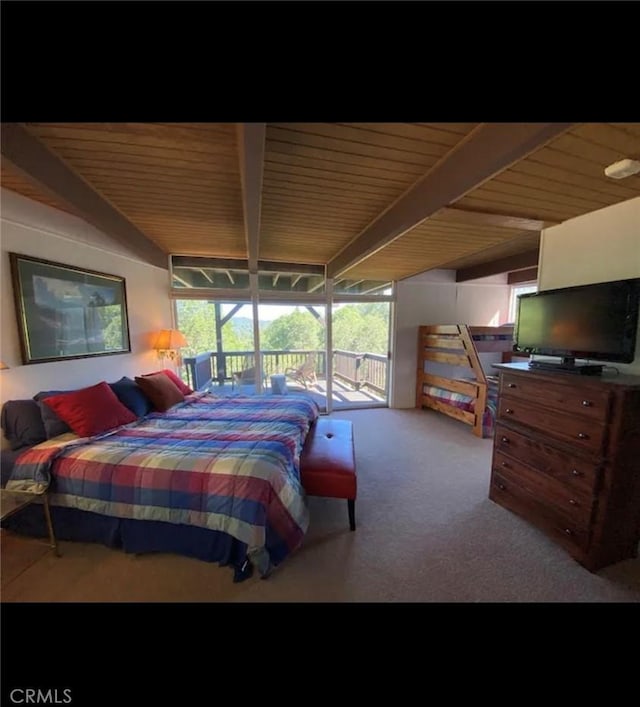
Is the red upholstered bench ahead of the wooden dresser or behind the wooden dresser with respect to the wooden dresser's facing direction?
ahead

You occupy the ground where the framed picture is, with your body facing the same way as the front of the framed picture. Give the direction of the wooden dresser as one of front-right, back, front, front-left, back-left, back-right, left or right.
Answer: front

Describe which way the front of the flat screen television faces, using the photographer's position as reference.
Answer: facing the viewer and to the left of the viewer

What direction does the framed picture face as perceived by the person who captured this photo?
facing the viewer and to the right of the viewer

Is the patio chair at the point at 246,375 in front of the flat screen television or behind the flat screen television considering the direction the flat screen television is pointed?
in front

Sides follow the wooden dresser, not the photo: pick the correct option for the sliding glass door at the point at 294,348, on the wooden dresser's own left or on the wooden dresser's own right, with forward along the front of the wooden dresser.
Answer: on the wooden dresser's own right

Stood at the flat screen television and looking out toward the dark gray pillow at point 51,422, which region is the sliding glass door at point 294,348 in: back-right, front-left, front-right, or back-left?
front-right

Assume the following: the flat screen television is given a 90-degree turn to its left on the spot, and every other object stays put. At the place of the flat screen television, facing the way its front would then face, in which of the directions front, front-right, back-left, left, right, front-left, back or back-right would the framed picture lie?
right

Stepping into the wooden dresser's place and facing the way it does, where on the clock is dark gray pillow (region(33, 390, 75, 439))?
The dark gray pillow is roughly at 12 o'clock from the wooden dresser.

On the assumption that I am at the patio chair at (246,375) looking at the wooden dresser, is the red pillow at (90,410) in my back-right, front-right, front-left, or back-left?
front-right

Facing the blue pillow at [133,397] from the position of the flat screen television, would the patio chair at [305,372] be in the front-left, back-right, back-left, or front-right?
front-right

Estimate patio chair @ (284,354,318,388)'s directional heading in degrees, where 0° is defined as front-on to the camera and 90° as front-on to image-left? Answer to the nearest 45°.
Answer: approximately 45°

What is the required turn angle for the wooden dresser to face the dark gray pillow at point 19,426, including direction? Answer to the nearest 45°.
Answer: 0° — it already faces it

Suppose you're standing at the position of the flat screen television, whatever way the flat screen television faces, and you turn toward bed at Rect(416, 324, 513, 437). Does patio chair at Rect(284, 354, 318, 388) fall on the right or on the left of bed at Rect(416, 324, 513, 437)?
left

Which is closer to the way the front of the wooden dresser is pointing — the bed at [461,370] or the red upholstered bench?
the red upholstered bench

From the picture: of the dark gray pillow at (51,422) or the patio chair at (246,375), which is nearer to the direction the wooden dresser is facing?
the dark gray pillow
